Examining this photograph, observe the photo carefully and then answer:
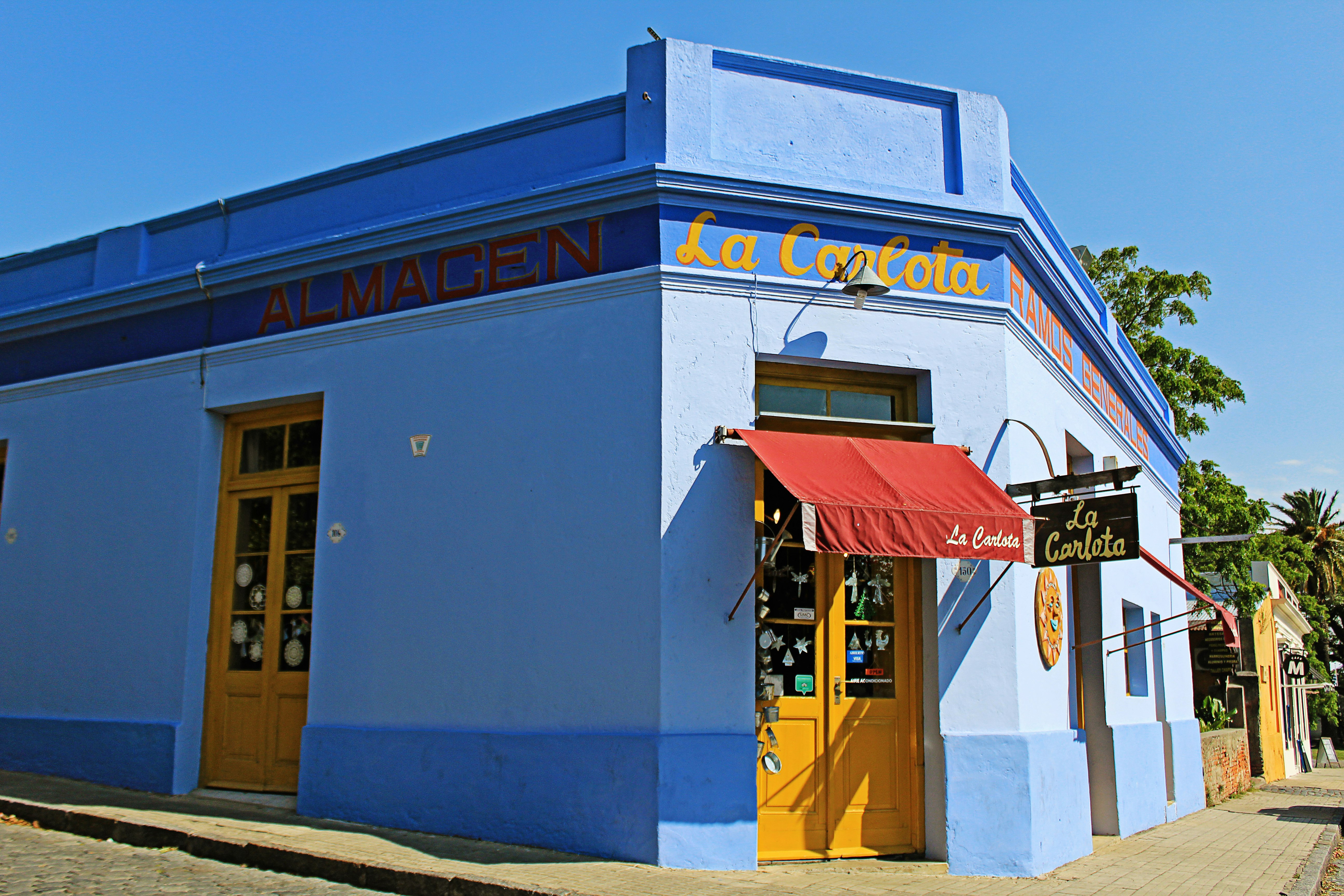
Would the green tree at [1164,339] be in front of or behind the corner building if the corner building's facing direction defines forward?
behind

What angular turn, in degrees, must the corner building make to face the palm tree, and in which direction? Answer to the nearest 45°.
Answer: approximately 135° to its left

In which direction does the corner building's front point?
toward the camera

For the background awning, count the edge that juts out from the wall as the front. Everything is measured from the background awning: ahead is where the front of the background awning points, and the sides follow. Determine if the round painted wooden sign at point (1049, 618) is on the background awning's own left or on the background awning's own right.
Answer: on the background awning's own right

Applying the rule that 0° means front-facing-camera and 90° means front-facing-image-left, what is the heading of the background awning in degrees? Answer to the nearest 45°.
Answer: approximately 270°

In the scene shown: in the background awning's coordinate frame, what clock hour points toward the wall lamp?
The wall lamp is roughly at 4 o'clock from the background awning.
